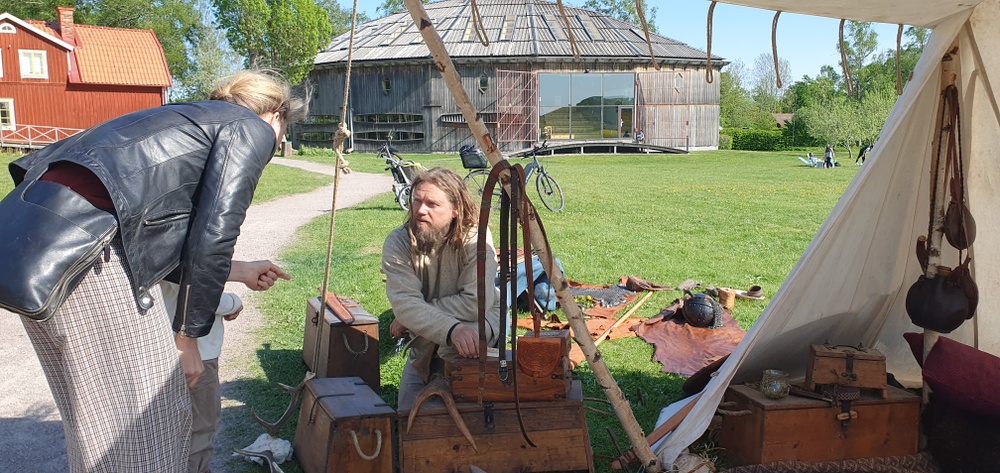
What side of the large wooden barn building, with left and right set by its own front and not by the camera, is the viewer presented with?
front

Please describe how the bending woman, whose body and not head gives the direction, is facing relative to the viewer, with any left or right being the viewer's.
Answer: facing to the right of the viewer

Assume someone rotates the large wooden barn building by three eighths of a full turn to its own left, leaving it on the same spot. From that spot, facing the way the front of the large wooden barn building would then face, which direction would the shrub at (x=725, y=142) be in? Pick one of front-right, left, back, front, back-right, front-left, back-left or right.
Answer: front

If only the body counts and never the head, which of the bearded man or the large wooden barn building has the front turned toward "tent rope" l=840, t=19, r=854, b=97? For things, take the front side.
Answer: the large wooden barn building

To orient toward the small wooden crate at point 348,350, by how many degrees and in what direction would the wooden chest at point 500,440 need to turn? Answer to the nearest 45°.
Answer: approximately 135° to its right

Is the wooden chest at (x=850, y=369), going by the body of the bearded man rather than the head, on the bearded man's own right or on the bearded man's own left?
on the bearded man's own left

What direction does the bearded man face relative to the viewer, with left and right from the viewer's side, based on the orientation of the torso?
facing the viewer and to the left of the viewer

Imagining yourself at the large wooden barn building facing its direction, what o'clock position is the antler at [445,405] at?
The antler is roughly at 12 o'clock from the large wooden barn building.

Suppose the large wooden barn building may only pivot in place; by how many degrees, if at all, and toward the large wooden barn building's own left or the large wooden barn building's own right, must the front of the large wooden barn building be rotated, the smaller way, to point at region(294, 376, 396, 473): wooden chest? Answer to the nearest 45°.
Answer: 0° — it already faces it

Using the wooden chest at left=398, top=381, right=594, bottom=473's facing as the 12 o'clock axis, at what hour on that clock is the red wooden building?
The red wooden building is roughly at 5 o'clock from the wooden chest.

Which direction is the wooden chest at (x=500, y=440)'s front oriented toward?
toward the camera

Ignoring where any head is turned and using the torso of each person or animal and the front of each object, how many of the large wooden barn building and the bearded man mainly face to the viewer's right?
0

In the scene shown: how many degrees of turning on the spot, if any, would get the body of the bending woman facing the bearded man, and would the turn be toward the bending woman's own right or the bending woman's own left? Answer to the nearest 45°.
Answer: approximately 45° to the bending woman's own left

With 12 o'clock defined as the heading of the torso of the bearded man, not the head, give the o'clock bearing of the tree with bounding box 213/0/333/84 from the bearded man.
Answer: The tree is roughly at 4 o'clock from the bearded man.

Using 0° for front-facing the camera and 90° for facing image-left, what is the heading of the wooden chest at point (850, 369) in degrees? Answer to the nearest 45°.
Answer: approximately 0°

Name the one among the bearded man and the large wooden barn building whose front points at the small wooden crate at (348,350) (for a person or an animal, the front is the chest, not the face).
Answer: the large wooden barn building
